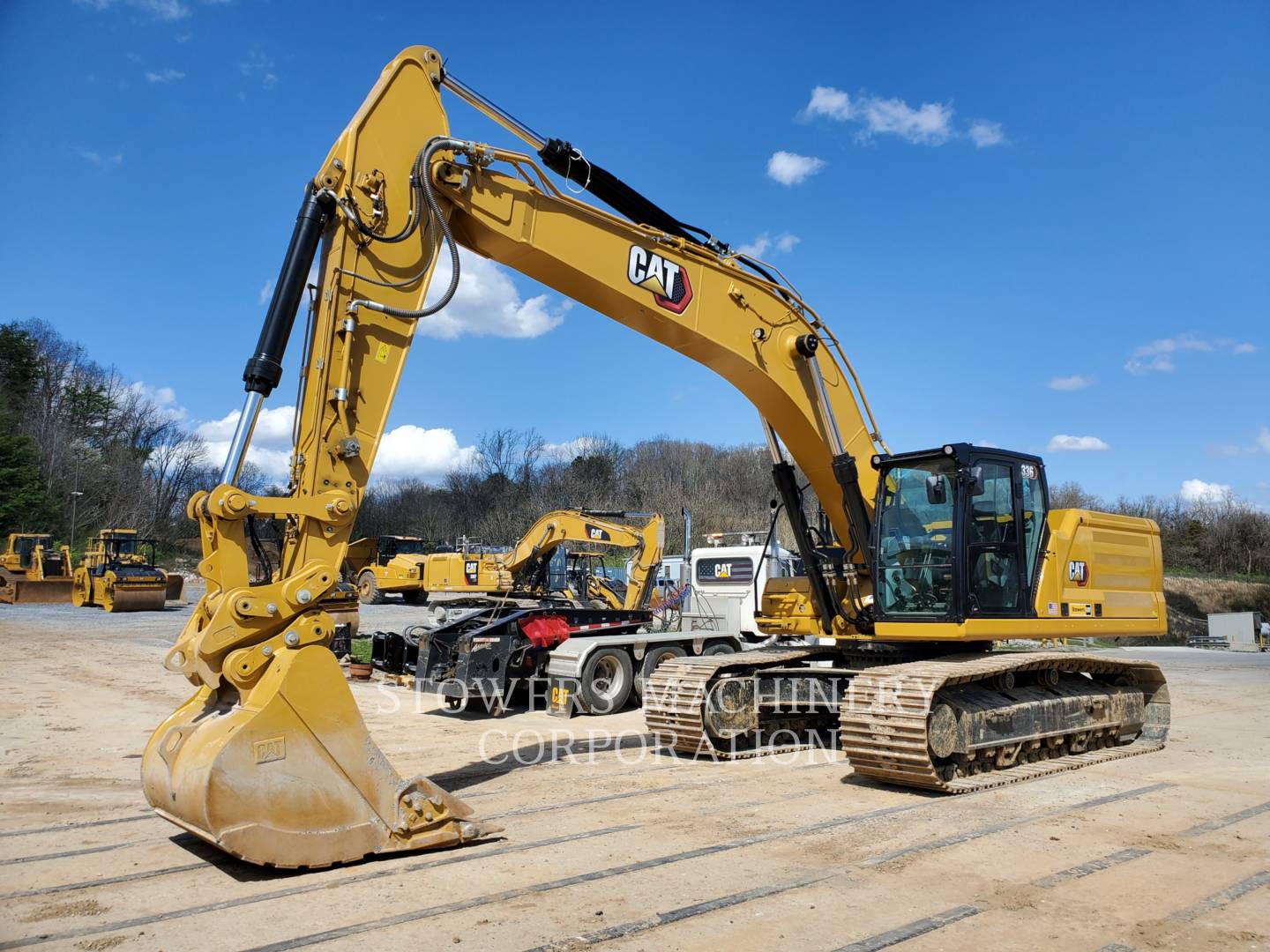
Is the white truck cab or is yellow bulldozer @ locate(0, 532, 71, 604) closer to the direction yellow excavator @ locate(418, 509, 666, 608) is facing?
the white truck cab

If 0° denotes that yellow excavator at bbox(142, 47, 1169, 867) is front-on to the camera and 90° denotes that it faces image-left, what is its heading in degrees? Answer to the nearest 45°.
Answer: approximately 45°

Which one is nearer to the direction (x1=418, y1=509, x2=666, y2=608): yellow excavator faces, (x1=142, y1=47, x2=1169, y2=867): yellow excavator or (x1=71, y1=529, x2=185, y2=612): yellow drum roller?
the yellow excavator

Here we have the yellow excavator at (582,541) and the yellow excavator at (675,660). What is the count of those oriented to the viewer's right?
1

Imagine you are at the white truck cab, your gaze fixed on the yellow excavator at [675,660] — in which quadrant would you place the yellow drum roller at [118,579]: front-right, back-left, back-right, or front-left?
back-right

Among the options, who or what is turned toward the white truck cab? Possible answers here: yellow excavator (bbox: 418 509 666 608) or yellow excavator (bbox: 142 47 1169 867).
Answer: yellow excavator (bbox: 418 509 666 608)

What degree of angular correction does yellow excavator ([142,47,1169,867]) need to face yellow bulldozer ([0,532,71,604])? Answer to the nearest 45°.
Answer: approximately 90° to its right

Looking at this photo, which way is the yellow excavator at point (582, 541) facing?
to the viewer's right

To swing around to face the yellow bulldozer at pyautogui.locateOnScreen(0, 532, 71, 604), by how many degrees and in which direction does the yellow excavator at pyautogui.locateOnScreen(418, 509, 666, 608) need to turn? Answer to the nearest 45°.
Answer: approximately 135° to its left
